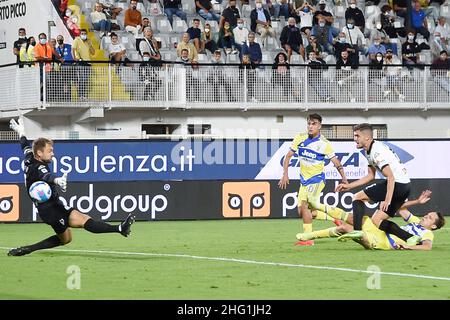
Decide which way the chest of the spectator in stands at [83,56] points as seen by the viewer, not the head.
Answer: toward the camera

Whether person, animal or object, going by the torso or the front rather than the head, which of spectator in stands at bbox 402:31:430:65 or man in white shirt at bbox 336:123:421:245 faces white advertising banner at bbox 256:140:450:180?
the spectator in stands

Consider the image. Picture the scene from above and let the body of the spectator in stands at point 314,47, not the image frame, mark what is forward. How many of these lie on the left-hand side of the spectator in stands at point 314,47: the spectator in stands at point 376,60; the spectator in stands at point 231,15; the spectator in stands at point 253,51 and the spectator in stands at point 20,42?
1

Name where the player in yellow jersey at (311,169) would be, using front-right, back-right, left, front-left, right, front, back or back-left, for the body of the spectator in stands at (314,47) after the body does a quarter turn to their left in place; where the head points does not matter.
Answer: right

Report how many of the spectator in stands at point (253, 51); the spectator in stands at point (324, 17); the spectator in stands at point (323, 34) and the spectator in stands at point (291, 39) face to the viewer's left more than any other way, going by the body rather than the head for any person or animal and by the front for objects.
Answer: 0

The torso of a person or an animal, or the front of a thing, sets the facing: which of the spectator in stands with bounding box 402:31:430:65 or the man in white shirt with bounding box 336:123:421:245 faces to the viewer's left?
the man in white shirt

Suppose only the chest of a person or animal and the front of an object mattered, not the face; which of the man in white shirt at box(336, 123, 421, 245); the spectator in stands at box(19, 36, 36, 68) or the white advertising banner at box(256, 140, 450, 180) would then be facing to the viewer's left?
the man in white shirt

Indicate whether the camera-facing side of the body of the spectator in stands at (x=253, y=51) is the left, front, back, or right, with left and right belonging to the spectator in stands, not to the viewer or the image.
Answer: front

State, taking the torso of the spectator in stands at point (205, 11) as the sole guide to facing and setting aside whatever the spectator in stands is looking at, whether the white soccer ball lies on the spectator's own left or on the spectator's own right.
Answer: on the spectator's own right

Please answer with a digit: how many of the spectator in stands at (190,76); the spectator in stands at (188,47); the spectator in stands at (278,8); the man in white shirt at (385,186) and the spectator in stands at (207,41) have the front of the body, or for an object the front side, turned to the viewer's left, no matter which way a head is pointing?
1

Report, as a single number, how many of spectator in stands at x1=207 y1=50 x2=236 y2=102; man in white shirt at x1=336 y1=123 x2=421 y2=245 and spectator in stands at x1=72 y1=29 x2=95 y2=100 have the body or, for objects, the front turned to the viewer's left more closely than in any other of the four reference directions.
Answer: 1

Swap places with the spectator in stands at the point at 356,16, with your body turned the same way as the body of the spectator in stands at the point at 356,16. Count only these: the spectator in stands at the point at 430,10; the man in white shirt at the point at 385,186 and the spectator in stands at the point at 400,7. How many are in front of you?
1

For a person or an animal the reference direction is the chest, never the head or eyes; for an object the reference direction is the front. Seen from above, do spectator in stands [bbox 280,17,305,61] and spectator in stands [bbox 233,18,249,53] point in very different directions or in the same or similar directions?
same or similar directions

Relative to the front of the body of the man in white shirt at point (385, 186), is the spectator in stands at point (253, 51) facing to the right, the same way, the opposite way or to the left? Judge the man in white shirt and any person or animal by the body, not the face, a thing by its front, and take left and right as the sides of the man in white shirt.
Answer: to the left

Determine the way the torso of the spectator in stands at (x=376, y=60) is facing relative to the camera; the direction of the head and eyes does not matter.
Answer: toward the camera
